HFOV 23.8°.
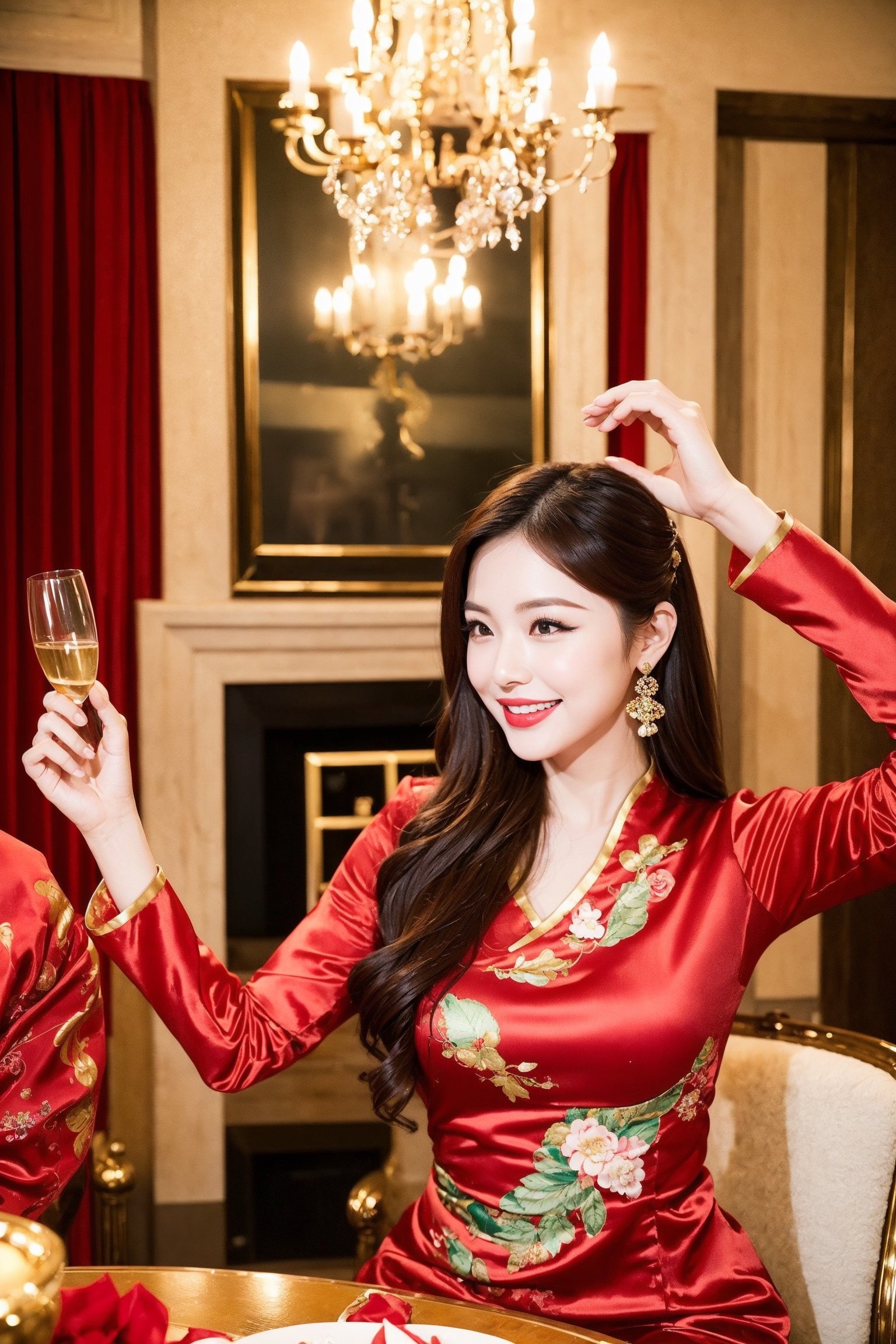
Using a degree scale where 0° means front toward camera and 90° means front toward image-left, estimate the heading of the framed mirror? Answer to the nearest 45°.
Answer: approximately 0°

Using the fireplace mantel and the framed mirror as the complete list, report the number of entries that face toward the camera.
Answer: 2

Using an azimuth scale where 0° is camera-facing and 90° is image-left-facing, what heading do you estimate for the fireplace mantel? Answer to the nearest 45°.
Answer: approximately 0°

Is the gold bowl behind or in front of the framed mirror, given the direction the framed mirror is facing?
in front

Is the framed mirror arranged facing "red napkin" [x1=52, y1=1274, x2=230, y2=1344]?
yes

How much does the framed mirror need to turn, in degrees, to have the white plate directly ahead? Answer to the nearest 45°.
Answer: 0° — it already faces it

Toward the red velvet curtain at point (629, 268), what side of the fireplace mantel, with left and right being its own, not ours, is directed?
left

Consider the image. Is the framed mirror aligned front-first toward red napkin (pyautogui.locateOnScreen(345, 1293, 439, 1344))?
yes

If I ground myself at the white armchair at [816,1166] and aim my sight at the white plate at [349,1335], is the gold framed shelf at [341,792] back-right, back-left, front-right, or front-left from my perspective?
back-right
